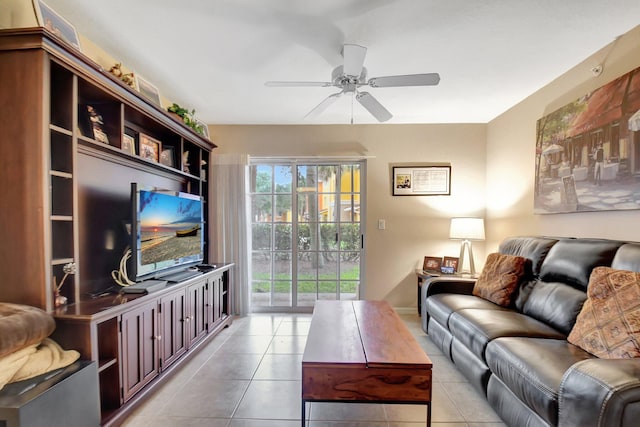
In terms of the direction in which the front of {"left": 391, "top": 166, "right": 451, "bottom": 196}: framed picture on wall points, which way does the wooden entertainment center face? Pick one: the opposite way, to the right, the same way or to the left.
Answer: to the left

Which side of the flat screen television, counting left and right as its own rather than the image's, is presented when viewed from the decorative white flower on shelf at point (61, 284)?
right

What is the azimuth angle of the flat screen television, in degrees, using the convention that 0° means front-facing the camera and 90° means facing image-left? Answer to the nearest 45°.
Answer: approximately 315°

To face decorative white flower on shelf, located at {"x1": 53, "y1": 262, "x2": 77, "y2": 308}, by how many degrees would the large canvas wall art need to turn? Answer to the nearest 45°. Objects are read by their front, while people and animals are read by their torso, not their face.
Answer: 0° — it already faces it

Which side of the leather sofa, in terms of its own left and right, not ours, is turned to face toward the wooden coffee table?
front

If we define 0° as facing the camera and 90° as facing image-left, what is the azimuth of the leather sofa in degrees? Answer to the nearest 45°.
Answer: approximately 45°

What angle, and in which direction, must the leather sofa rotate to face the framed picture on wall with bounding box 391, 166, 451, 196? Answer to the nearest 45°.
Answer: approximately 90° to its right
